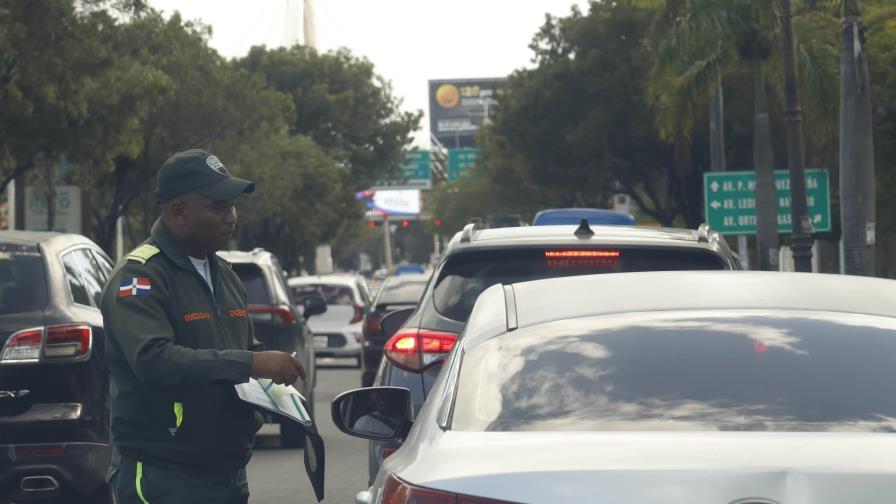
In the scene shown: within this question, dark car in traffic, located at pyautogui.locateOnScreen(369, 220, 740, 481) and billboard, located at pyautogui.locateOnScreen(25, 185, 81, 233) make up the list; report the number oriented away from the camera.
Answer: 1

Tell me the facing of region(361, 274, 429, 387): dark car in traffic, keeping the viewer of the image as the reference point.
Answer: facing away from the viewer

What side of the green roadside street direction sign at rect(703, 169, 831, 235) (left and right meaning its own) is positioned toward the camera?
front

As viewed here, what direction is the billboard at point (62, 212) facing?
toward the camera

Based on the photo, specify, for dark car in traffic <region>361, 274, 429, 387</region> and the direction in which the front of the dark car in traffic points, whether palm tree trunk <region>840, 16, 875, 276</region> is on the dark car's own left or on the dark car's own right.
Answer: on the dark car's own right

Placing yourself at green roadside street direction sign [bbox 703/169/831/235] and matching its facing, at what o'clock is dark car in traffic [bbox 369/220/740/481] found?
The dark car in traffic is roughly at 12 o'clock from the green roadside street direction sign.

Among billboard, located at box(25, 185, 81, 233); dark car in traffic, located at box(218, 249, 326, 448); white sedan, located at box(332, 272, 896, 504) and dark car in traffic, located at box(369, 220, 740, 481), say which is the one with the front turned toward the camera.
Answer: the billboard

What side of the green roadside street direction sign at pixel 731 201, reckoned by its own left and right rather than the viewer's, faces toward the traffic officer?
front

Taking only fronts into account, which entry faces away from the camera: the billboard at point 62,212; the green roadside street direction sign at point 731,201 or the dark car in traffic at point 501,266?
the dark car in traffic

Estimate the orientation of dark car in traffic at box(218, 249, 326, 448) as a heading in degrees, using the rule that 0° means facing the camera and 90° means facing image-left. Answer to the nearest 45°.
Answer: approximately 180°

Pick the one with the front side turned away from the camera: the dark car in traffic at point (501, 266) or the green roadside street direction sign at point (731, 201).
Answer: the dark car in traffic

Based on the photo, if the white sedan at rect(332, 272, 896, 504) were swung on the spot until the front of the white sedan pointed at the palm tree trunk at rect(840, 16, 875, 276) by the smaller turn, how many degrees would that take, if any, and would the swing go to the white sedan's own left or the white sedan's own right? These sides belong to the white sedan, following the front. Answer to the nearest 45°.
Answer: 0° — it already faces it

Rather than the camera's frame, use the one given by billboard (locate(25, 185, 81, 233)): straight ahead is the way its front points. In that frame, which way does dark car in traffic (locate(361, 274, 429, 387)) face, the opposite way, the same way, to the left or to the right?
the opposite way

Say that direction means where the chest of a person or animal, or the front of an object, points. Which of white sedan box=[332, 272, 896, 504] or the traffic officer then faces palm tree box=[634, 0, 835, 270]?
the white sedan

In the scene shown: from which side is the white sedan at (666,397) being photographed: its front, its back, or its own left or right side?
back

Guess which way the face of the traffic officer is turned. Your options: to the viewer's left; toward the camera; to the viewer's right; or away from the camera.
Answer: to the viewer's right

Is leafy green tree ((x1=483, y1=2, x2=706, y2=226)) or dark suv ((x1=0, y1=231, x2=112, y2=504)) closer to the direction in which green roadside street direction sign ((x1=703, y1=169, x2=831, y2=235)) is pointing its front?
the dark suv
